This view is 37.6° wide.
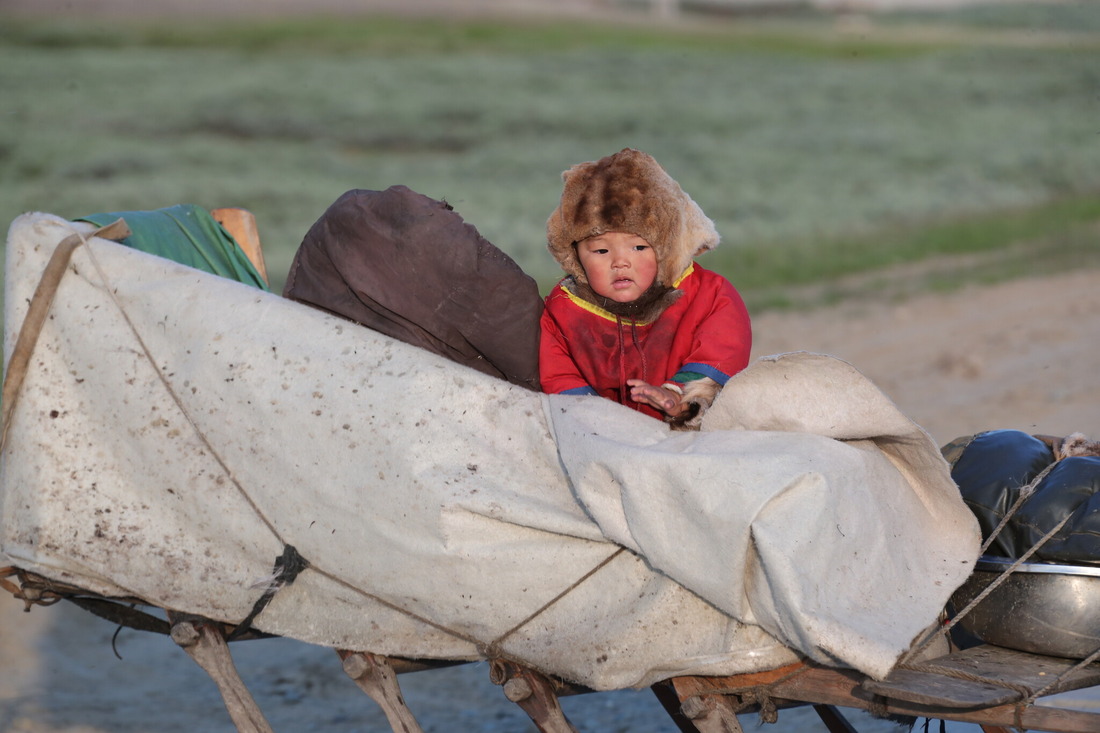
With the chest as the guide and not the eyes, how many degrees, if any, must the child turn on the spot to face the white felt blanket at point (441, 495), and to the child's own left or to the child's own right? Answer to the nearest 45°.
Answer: approximately 45° to the child's own right
